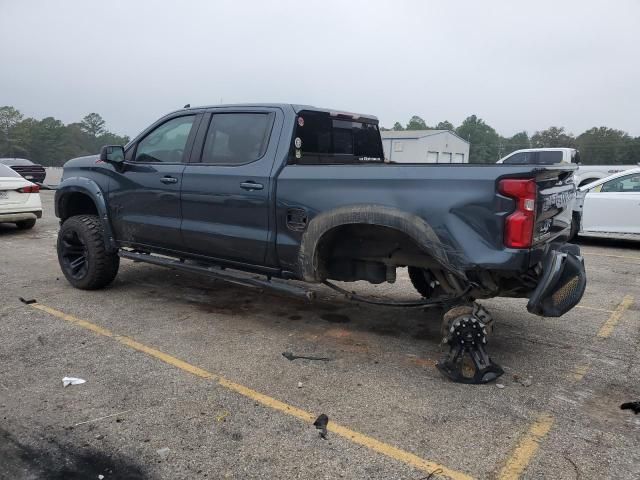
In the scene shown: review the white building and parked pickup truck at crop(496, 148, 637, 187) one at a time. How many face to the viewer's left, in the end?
1

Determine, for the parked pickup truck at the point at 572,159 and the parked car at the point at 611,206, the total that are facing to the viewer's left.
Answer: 2

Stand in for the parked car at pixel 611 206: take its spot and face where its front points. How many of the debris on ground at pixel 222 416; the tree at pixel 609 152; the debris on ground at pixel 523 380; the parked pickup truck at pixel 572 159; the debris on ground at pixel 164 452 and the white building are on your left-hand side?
3

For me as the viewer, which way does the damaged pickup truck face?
facing away from the viewer and to the left of the viewer

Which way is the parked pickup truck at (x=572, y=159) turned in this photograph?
to the viewer's left

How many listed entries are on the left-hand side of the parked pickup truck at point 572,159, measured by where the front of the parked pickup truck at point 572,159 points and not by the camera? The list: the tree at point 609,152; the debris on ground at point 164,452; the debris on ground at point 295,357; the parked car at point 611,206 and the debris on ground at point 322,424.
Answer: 4

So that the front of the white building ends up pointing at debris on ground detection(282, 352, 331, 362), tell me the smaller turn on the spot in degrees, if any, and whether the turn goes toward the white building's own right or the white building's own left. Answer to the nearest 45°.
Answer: approximately 45° to the white building's own right

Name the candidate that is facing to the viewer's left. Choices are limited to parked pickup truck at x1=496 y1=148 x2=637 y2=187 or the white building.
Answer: the parked pickup truck

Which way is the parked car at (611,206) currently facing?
to the viewer's left

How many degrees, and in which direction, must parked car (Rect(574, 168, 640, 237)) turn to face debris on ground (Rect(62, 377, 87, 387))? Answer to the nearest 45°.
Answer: approximately 90° to its left

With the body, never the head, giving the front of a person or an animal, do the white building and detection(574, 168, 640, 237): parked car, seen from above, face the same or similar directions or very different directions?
very different directions

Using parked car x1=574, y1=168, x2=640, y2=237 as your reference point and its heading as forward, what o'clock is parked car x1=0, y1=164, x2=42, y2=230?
parked car x1=0, y1=164, x2=42, y2=230 is roughly at 11 o'clock from parked car x1=574, y1=168, x2=640, y2=237.

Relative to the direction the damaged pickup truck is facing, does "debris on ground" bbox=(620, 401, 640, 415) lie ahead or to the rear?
to the rear

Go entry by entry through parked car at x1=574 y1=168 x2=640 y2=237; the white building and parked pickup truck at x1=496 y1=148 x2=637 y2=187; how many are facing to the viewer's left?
2
